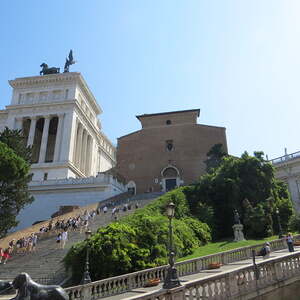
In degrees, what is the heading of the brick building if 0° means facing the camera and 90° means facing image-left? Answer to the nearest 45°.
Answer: approximately 0°

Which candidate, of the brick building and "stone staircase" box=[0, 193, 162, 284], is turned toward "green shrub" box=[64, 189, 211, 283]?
the brick building

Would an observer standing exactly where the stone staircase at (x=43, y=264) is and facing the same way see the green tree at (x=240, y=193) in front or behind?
behind

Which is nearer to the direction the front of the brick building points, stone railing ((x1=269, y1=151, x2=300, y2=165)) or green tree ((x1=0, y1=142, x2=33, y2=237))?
the green tree

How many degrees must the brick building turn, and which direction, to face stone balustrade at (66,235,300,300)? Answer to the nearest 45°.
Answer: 0° — it already faces it

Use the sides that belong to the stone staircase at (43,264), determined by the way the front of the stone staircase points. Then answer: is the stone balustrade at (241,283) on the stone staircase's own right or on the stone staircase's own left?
on the stone staircase's own left

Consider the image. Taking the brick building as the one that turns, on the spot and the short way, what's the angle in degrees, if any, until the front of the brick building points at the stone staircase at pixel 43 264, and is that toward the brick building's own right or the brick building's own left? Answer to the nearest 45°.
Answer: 0° — it already faces it

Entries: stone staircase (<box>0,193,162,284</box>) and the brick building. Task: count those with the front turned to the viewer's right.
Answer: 0

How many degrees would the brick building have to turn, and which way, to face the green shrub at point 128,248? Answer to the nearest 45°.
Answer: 0° — it already faces it

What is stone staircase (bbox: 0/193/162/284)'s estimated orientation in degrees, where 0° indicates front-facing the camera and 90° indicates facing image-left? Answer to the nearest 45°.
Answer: approximately 45°
